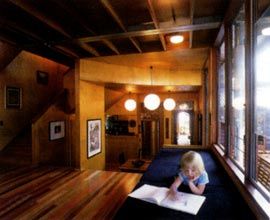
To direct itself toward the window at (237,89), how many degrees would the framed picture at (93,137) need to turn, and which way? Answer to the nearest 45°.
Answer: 0° — it already faces it

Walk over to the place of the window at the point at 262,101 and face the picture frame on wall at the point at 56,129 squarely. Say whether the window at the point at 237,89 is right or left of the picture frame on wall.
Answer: right

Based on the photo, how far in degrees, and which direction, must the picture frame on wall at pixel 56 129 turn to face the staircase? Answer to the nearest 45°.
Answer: approximately 135° to its right

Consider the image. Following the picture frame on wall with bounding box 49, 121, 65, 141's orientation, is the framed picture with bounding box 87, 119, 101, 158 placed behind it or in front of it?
in front

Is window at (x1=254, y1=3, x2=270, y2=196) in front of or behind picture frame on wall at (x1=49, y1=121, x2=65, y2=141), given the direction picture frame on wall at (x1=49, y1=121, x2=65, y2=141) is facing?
in front

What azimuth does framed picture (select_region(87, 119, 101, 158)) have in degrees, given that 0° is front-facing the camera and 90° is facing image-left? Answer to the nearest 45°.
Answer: approximately 315°

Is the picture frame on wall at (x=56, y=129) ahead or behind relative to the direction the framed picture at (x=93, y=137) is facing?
behind

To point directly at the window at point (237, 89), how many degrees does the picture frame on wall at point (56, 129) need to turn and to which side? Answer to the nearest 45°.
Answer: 0° — it already faces it

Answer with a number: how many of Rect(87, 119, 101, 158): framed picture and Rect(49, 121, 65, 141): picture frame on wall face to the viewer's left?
0
